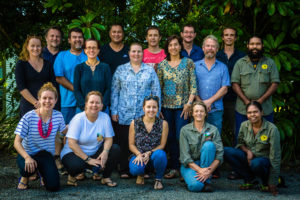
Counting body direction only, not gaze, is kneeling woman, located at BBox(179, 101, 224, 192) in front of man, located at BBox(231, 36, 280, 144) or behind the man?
in front

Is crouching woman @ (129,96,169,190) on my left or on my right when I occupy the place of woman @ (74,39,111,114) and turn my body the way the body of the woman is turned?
on my left

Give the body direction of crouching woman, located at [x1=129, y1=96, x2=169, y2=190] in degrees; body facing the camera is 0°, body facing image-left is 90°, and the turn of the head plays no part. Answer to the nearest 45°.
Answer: approximately 0°

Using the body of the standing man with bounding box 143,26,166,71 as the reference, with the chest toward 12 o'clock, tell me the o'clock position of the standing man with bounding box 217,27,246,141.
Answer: the standing man with bounding box 217,27,246,141 is roughly at 9 o'clock from the standing man with bounding box 143,26,166,71.

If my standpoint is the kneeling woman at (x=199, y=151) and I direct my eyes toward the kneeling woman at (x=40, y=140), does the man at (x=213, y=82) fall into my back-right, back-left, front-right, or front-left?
back-right

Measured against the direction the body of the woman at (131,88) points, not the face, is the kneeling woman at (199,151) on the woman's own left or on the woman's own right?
on the woman's own left

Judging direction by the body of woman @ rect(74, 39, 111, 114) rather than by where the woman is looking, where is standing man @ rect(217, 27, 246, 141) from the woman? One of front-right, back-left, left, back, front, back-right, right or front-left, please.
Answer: left

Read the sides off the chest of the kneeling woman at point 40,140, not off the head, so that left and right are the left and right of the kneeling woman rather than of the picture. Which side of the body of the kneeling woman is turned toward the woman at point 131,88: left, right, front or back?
left

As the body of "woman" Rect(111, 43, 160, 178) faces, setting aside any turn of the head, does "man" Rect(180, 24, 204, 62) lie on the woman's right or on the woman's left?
on the woman's left

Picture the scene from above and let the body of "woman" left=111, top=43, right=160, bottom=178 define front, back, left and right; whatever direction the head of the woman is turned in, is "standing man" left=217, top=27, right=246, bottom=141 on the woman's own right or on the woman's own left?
on the woman's own left
